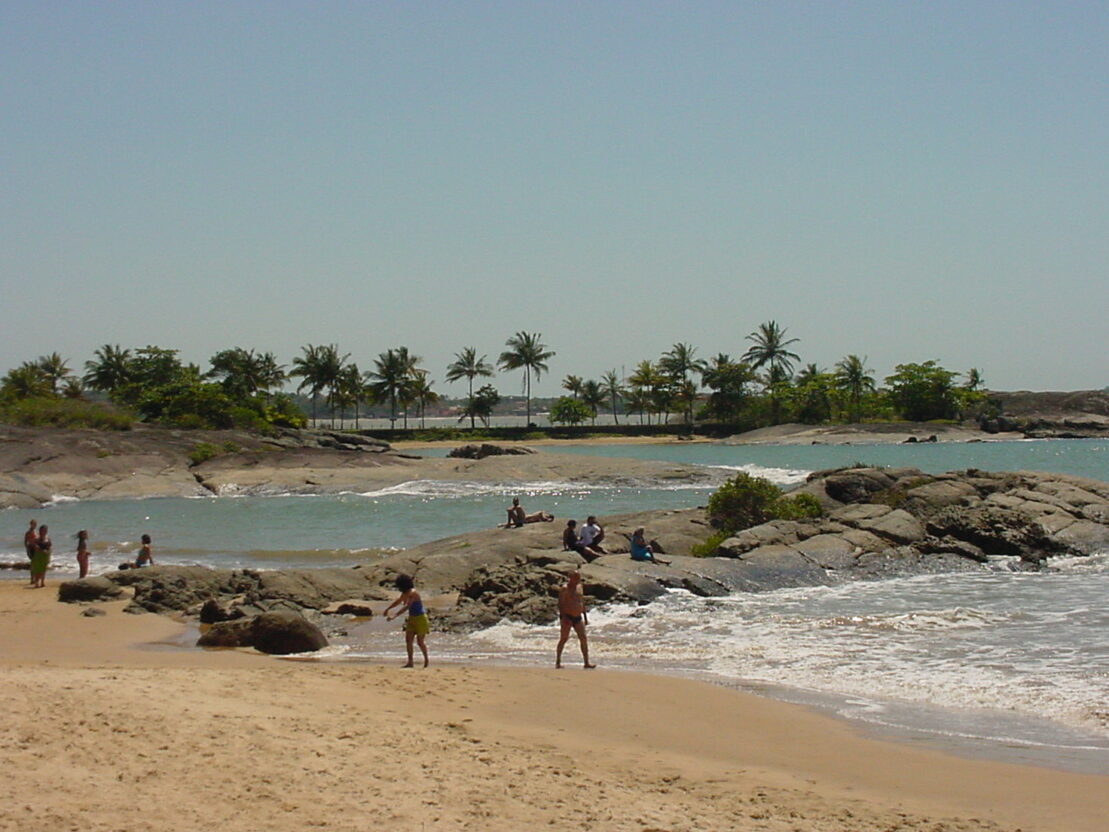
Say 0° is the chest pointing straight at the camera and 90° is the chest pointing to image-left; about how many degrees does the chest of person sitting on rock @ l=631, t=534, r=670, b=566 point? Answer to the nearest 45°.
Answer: approximately 270°

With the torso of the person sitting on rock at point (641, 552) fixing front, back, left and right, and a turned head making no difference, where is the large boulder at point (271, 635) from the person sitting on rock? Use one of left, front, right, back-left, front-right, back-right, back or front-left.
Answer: back-right

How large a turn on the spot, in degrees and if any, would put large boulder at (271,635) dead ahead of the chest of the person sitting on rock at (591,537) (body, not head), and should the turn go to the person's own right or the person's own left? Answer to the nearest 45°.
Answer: approximately 90° to the person's own right

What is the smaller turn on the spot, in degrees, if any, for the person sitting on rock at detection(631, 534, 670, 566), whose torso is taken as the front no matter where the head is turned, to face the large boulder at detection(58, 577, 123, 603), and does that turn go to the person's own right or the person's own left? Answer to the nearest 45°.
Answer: approximately 180°

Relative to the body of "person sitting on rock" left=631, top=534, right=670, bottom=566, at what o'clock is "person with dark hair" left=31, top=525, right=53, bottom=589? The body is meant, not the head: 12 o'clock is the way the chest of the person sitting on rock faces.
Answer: The person with dark hair is roughly at 6 o'clock from the person sitting on rock.

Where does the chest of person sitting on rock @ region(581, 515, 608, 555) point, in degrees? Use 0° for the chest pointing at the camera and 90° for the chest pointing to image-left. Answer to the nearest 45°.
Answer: approximately 315°

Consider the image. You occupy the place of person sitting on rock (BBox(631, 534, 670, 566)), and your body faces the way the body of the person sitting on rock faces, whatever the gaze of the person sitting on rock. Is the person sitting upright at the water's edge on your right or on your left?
on your left

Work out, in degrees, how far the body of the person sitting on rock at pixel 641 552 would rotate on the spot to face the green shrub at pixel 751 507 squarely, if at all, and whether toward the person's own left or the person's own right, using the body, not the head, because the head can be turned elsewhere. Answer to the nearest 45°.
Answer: approximately 45° to the person's own left

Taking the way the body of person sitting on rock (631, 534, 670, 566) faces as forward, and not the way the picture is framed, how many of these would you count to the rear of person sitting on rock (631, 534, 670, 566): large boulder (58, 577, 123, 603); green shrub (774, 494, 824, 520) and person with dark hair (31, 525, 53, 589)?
2

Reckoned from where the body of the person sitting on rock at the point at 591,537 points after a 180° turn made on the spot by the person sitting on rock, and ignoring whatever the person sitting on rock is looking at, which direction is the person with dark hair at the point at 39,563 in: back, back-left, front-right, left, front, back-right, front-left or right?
front-left

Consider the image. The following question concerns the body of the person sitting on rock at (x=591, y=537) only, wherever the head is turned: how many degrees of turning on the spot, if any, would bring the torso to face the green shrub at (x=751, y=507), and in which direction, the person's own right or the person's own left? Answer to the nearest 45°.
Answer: approximately 90° to the person's own left

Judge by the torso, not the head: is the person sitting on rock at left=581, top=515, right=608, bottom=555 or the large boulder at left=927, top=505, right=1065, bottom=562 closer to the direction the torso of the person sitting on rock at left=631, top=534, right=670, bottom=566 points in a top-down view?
the large boulder
